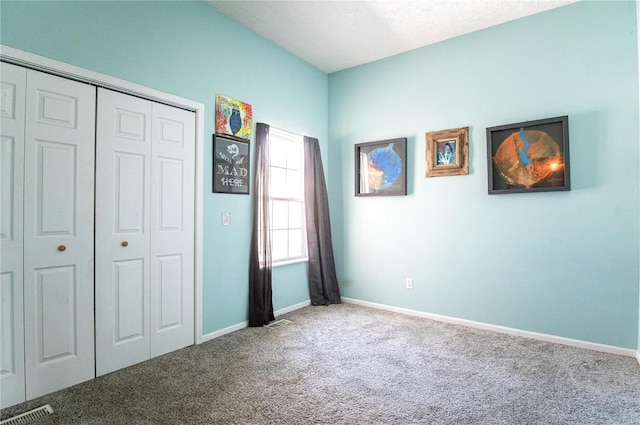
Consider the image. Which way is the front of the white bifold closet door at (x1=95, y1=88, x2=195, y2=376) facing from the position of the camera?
facing the viewer and to the right of the viewer

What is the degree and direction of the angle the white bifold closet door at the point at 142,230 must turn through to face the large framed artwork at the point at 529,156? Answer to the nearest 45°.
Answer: approximately 45° to its left

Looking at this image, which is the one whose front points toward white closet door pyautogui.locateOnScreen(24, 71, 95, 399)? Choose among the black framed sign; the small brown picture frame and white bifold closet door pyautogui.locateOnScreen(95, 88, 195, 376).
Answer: the small brown picture frame

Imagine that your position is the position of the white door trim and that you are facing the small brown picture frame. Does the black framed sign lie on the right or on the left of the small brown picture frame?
left

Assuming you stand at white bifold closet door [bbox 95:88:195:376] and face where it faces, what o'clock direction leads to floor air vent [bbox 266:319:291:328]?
The floor air vent is roughly at 10 o'clock from the white bifold closet door.

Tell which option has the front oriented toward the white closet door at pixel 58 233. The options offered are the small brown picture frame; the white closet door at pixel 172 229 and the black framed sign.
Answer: the small brown picture frame

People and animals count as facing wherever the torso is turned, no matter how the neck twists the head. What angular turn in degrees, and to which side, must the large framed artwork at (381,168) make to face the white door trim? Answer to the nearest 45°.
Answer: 0° — it already faces it

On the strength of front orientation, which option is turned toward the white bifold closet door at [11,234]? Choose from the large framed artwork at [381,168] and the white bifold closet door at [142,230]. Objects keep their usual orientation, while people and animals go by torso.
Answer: the large framed artwork

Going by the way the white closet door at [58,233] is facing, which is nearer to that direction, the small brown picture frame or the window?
the small brown picture frame

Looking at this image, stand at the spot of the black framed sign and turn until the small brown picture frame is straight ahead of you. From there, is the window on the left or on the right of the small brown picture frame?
left

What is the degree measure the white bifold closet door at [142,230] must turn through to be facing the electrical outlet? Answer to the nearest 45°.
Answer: approximately 45° to its left

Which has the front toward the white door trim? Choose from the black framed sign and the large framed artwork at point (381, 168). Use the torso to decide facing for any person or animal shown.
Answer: the large framed artwork

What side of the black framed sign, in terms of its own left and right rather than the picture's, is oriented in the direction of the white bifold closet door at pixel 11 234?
right

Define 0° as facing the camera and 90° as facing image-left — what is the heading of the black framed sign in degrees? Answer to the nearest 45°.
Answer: approximately 315°

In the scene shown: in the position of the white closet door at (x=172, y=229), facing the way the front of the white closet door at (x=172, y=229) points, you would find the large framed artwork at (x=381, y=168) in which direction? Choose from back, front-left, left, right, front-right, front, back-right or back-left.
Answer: front-left
